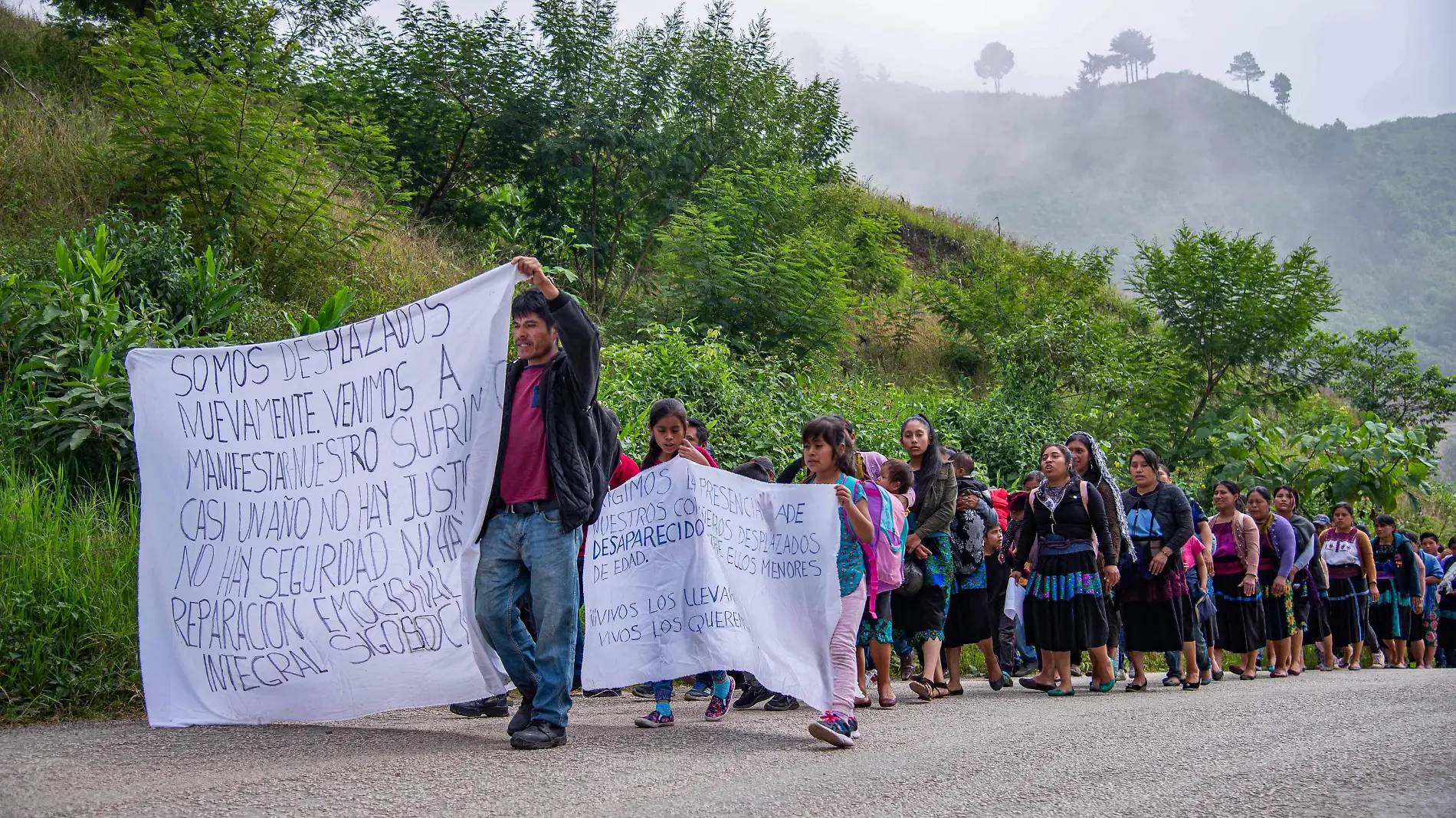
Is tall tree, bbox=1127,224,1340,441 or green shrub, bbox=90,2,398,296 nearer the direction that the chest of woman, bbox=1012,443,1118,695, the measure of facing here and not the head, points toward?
the green shrub

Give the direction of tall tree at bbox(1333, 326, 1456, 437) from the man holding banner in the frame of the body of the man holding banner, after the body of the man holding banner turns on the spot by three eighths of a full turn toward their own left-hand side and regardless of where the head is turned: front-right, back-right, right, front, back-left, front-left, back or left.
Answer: front-left

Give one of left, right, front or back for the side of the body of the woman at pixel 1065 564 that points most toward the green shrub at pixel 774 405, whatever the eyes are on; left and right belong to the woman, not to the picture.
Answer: right

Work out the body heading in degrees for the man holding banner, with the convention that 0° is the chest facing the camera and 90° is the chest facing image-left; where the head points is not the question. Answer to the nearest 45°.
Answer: approximately 45°

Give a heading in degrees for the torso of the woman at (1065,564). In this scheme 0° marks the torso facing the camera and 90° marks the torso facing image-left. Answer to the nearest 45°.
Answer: approximately 45°

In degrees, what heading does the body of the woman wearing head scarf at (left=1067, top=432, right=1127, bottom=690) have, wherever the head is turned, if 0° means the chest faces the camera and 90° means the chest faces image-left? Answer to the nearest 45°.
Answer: approximately 45°
